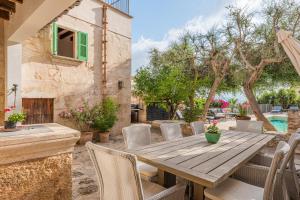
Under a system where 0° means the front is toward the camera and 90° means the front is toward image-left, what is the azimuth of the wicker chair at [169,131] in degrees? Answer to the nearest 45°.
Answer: approximately 315°

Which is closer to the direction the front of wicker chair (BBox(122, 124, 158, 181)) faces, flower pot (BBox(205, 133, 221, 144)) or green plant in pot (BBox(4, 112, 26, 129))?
the flower pot

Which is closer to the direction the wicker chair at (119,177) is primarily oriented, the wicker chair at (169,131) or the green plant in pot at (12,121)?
the wicker chair

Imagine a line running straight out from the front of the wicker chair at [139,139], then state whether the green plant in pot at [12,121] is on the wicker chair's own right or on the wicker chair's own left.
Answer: on the wicker chair's own right

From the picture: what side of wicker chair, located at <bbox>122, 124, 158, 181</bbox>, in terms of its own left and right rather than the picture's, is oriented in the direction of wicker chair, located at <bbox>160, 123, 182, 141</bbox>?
left

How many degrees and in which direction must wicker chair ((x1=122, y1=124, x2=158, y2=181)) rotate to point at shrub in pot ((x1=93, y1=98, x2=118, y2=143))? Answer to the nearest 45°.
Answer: approximately 135° to its left

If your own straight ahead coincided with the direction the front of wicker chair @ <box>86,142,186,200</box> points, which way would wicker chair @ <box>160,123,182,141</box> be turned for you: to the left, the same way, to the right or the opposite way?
to the right

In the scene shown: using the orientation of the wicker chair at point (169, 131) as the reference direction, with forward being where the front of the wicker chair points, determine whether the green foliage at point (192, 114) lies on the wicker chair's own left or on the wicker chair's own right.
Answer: on the wicker chair's own left
